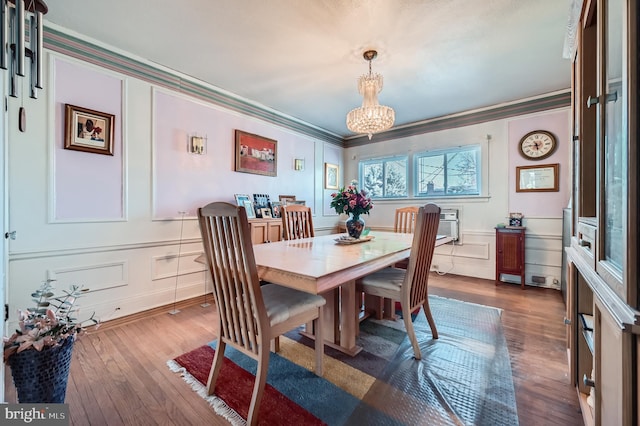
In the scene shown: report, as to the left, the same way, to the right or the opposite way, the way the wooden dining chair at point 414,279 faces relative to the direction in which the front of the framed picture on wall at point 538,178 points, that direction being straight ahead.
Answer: to the right

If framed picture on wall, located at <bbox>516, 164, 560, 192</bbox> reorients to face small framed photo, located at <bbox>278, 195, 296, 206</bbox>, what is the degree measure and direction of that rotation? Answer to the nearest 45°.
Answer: approximately 45° to its right

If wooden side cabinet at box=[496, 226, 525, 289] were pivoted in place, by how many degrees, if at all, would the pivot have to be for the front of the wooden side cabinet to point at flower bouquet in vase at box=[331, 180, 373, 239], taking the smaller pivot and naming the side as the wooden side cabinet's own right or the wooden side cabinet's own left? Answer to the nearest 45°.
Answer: approximately 45° to the wooden side cabinet's own right

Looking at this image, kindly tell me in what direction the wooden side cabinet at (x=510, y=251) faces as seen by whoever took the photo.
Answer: facing the viewer

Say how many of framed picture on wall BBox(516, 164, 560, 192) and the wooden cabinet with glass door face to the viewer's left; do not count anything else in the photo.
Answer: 1

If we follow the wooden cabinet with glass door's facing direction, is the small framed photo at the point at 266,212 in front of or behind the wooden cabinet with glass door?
in front

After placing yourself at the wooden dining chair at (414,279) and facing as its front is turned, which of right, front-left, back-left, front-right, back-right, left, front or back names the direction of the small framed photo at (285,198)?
front

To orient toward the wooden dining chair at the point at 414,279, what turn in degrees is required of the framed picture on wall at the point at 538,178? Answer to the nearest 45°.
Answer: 0° — it already faces it

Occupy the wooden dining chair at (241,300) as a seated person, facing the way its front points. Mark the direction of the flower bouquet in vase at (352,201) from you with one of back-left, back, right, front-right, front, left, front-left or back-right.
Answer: front

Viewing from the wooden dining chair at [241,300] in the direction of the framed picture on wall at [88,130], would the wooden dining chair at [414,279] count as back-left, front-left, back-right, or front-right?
back-right

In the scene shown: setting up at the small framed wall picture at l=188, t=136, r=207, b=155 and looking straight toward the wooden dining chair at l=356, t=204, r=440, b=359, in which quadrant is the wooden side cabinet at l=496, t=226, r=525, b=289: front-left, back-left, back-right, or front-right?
front-left

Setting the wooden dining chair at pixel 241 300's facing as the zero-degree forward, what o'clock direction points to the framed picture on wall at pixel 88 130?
The framed picture on wall is roughly at 9 o'clock from the wooden dining chair.

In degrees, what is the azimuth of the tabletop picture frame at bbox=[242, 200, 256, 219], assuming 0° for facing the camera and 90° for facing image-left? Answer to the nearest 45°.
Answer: approximately 315°

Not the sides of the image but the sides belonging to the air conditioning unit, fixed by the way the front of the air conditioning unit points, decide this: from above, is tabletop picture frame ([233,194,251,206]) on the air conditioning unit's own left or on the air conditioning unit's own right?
on the air conditioning unit's own right

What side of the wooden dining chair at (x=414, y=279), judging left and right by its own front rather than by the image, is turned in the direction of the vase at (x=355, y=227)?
front

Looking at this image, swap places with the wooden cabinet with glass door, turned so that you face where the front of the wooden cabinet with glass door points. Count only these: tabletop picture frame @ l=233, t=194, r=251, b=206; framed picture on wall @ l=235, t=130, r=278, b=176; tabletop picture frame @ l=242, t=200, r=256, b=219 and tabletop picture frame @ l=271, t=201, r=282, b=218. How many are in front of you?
4

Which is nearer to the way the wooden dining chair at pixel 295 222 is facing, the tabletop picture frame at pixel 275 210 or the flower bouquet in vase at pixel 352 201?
the flower bouquet in vase

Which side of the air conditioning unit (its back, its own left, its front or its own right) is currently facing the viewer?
front

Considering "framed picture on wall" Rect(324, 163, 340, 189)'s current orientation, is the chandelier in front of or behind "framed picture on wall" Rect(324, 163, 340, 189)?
in front

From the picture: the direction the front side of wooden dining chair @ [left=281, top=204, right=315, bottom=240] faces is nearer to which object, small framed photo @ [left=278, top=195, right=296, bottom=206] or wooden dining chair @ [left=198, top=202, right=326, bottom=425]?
the wooden dining chair
